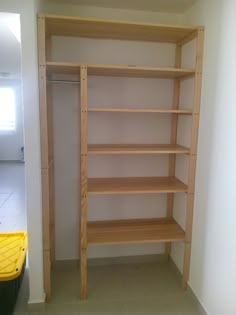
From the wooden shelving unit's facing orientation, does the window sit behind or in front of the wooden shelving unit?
behind

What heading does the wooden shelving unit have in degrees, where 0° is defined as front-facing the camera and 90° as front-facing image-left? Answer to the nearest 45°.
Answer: approximately 0°
